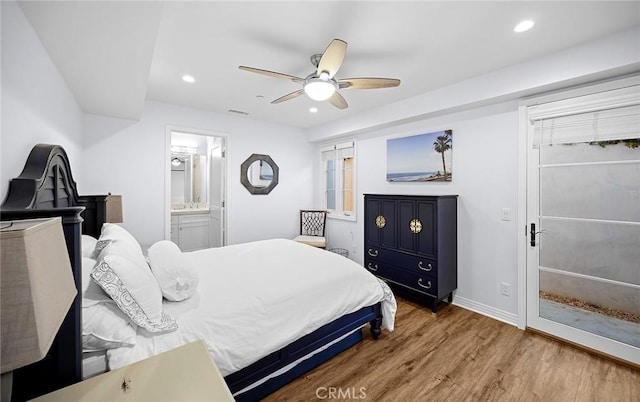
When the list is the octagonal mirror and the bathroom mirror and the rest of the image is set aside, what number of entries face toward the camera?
2

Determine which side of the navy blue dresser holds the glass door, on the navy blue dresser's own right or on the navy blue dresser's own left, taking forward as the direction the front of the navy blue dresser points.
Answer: on the navy blue dresser's own left

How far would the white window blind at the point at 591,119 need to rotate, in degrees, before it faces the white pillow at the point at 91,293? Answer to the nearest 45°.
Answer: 0° — it already faces it

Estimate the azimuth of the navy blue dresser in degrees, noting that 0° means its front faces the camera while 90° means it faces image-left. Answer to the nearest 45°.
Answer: approximately 45°

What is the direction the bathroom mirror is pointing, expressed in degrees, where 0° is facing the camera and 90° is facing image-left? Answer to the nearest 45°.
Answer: approximately 0°

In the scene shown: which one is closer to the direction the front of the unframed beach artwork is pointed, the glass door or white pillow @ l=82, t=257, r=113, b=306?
the white pillow

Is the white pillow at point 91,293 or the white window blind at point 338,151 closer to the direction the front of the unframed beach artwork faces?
the white pillow

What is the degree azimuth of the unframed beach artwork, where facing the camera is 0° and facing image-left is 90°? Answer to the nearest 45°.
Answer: approximately 45°

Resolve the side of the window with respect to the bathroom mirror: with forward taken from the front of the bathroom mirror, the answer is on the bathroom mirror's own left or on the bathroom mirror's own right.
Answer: on the bathroom mirror's own left

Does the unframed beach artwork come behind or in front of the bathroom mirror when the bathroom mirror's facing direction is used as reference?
in front

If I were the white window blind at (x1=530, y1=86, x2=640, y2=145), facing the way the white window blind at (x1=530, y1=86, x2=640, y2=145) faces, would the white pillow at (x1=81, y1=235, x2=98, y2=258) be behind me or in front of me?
in front

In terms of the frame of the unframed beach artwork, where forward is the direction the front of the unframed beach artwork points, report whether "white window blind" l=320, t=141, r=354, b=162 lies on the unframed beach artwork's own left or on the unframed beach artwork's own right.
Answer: on the unframed beach artwork's own right

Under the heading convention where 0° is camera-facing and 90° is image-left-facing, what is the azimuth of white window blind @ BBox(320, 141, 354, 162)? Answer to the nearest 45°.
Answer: approximately 45°

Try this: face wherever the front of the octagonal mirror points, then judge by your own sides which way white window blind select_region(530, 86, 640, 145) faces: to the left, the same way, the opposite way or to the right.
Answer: to the right
